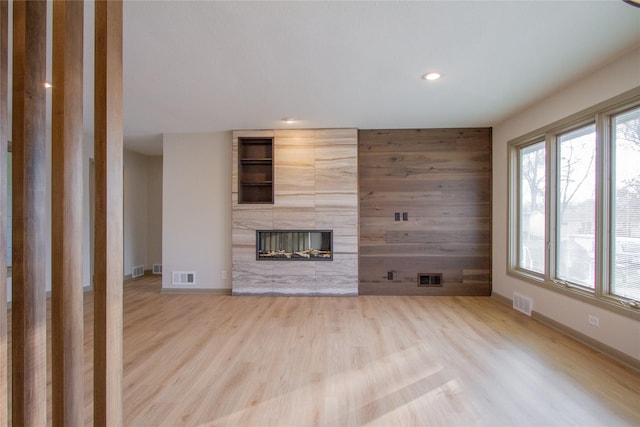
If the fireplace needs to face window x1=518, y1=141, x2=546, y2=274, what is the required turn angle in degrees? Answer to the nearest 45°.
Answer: approximately 90° to its left

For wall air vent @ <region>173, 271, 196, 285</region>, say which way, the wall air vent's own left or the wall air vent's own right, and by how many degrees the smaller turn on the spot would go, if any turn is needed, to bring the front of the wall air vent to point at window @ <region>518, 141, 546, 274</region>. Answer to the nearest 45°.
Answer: approximately 45° to the wall air vent's own left

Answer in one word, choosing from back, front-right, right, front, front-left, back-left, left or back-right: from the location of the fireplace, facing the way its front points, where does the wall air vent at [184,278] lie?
right

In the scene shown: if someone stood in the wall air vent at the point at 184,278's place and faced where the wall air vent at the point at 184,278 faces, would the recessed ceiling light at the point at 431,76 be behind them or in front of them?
in front

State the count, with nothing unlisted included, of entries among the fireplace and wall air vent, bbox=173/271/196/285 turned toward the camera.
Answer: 2

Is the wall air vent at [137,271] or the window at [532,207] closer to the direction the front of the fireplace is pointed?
the window

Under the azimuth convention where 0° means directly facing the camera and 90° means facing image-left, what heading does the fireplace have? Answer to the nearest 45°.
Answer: approximately 0°

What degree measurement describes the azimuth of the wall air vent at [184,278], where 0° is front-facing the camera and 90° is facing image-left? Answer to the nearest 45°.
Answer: approximately 0°

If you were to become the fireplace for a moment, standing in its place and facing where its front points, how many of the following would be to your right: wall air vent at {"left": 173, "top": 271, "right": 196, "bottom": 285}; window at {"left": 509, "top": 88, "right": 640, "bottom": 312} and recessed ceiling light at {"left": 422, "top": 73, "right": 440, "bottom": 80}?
1

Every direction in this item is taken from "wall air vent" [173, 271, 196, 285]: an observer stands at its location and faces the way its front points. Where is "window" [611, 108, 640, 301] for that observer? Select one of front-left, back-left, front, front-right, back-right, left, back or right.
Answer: front-left

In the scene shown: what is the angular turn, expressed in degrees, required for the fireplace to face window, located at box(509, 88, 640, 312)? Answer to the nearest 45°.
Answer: approximately 45° to its left

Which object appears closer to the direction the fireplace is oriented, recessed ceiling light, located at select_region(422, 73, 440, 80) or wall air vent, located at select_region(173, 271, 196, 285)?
the recessed ceiling light

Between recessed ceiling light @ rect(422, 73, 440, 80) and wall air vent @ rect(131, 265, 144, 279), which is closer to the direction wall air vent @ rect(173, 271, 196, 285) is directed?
the recessed ceiling light
